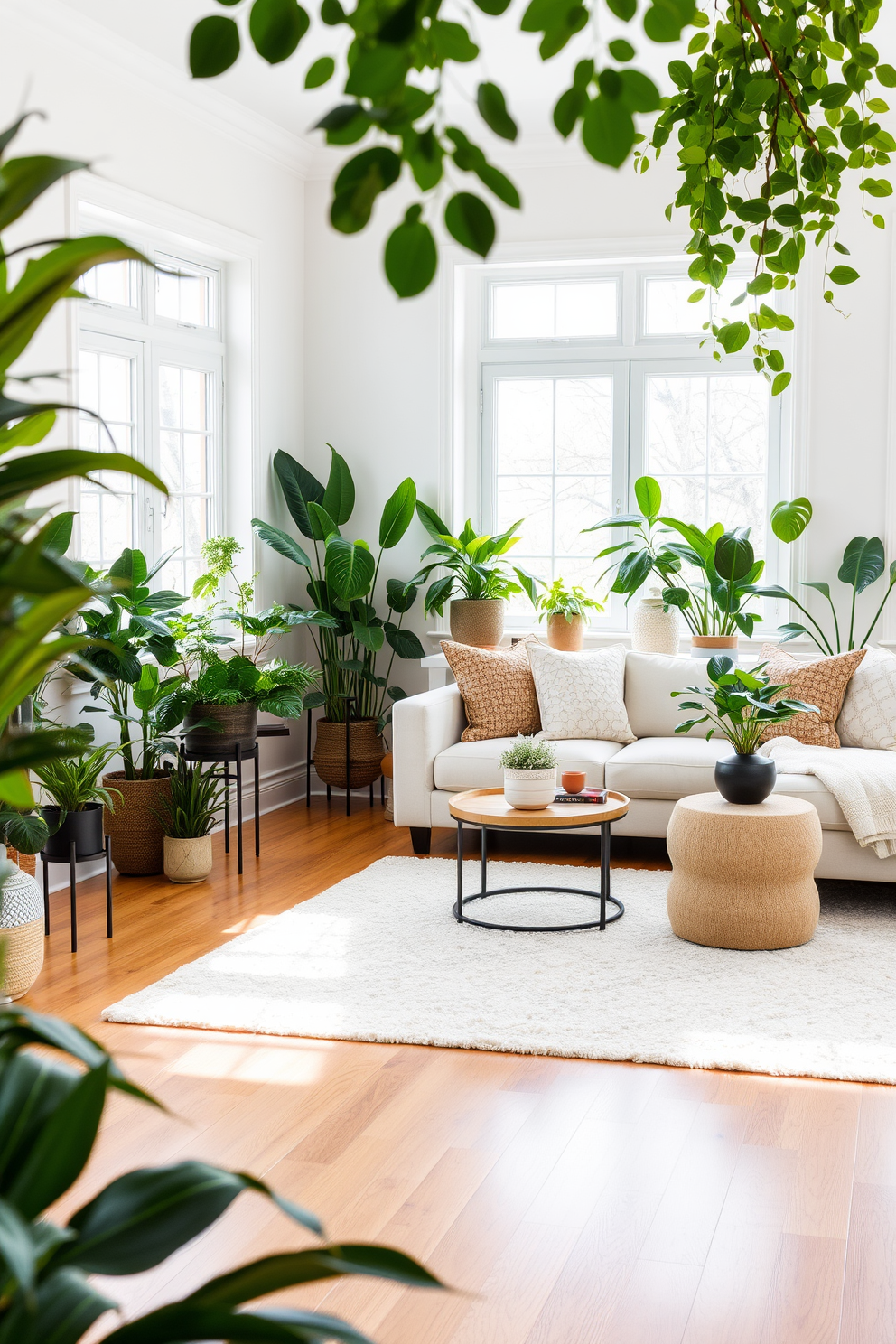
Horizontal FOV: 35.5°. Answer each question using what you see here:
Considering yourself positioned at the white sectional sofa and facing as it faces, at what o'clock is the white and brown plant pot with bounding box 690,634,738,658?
The white and brown plant pot is roughly at 7 o'clock from the white sectional sofa.

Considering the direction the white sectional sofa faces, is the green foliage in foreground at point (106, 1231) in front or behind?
in front

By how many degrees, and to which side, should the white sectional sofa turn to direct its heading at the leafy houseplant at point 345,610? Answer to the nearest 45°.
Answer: approximately 135° to its right

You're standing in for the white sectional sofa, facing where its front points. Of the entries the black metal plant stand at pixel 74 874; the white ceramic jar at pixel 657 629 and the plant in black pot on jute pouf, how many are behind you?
1

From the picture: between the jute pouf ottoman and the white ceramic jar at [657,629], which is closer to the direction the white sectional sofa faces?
the jute pouf ottoman

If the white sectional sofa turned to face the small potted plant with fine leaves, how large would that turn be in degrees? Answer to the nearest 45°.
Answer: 0° — it already faces it

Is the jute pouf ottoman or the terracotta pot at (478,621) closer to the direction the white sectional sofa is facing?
the jute pouf ottoman

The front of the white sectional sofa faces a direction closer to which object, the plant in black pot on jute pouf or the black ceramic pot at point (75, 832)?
the plant in black pot on jute pouf

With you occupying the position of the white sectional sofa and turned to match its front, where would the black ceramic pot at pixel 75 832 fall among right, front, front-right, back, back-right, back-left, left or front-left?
front-right

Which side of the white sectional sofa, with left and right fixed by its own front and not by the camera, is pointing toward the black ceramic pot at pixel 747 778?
front

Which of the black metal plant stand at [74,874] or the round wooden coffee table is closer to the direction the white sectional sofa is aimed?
the round wooden coffee table

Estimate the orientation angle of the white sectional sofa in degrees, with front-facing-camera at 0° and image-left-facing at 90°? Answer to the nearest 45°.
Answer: approximately 0°

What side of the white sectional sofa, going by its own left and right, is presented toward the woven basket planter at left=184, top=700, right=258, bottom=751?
right

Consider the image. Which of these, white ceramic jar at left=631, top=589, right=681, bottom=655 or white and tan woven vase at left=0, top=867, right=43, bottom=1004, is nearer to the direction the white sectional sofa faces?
the white and tan woven vase

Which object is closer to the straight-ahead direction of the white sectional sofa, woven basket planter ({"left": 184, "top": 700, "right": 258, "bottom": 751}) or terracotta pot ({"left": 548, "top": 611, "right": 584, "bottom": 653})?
the woven basket planter

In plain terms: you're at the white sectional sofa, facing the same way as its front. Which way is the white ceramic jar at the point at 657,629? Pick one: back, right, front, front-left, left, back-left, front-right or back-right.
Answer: back

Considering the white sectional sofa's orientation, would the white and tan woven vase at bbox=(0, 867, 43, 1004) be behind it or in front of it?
in front
